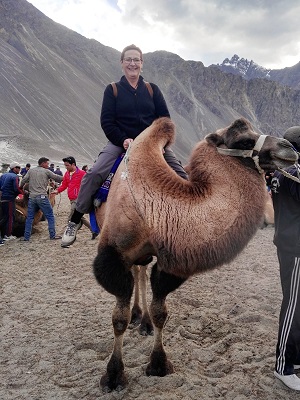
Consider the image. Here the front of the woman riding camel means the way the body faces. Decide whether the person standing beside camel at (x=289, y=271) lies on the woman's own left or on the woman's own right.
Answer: on the woman's own left

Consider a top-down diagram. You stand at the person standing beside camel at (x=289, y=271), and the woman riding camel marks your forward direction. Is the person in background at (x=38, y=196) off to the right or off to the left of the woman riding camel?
right

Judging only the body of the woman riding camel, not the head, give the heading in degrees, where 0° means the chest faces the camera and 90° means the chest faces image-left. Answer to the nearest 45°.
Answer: approximately 0°

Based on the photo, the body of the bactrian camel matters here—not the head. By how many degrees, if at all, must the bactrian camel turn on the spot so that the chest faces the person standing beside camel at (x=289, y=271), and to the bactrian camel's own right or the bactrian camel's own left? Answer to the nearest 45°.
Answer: approximately 90° to the bactrian camel's own left

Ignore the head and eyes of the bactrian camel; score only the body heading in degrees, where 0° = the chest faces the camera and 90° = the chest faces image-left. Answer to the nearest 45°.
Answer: approximately 315°
